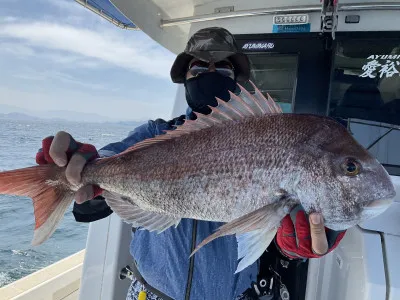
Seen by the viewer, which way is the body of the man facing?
toward the camera
